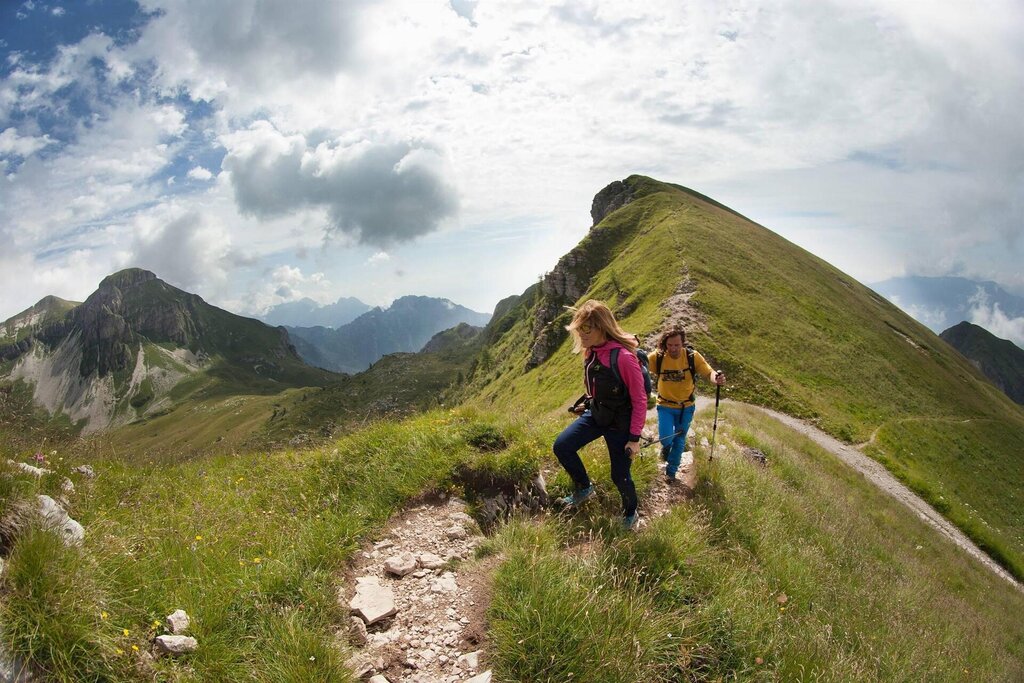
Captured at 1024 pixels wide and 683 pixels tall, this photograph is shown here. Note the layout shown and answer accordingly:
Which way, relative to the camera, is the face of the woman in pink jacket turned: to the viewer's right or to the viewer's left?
to the viewer's left

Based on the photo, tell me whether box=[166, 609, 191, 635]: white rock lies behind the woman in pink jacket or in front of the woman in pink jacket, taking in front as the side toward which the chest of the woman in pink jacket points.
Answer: in front

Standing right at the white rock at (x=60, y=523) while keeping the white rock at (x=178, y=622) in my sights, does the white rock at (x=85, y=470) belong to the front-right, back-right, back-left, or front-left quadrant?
back-left

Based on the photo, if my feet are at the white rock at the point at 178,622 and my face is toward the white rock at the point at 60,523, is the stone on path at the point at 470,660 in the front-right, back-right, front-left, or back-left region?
back-right

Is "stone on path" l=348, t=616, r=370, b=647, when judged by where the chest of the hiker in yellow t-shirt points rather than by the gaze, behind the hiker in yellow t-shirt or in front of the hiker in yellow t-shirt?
in front

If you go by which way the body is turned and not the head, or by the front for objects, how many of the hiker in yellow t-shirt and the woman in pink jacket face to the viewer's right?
0

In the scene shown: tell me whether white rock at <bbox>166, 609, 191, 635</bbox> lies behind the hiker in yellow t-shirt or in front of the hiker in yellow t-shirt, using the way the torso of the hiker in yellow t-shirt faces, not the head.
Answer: in front

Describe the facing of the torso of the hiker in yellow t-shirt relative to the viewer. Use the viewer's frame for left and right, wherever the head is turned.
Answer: facing the viewer

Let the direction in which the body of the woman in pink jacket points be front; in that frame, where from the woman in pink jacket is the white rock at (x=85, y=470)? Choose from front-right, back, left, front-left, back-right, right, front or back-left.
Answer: front-right

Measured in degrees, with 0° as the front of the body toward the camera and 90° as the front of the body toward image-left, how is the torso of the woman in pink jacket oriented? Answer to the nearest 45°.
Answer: approximately 45°

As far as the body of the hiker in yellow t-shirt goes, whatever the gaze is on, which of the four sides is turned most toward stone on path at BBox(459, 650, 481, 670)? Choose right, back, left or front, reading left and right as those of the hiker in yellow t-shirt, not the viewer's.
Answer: front
